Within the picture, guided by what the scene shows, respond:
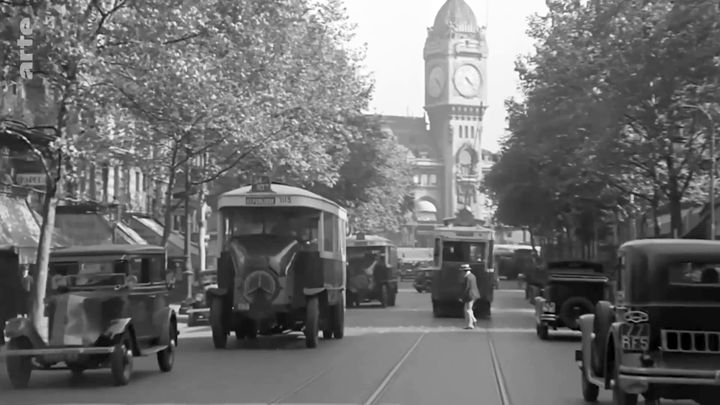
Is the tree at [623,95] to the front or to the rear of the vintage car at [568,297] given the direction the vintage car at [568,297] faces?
to the front

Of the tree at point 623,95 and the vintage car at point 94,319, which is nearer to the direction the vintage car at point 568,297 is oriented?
the tree

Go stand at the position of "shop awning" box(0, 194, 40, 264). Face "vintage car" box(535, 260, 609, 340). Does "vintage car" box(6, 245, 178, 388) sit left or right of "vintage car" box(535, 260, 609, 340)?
right

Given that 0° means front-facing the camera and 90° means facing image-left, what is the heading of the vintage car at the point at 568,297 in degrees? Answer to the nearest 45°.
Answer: approximately 180°

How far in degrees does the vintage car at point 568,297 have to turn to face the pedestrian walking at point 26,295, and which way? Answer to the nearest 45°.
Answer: approximately 90° to its left

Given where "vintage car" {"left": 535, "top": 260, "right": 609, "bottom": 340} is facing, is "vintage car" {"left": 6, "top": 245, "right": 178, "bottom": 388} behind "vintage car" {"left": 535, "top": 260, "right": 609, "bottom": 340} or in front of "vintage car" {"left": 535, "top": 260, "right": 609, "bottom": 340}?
behind

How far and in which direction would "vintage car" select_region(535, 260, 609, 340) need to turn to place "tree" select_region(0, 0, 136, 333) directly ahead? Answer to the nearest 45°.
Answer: approximately 135° to its left

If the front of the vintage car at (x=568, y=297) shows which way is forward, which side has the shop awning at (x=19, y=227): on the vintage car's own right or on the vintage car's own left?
on the vintage car's own left

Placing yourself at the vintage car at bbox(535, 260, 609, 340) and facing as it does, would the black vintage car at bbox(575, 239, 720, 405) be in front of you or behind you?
behind
